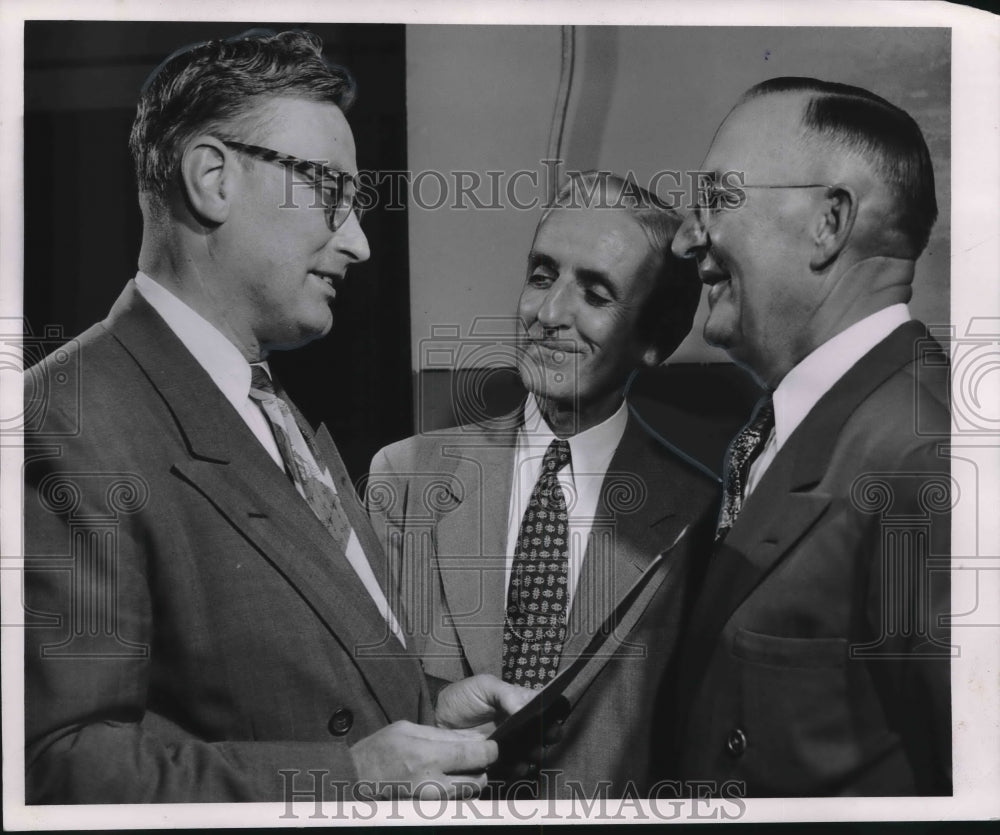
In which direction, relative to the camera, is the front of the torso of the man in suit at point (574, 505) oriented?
toward the camera

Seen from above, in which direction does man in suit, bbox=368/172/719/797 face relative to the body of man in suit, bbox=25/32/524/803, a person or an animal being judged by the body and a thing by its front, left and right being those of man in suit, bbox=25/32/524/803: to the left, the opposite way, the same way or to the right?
to the right

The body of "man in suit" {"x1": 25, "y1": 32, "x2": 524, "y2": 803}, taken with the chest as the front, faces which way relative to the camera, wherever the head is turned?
to the viewer's right

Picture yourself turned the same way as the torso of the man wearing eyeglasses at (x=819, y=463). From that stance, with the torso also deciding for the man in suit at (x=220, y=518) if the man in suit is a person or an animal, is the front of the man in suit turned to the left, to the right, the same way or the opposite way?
the opposite way

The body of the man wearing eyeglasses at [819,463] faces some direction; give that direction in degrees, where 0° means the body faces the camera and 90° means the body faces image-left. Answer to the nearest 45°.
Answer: approximately 90°

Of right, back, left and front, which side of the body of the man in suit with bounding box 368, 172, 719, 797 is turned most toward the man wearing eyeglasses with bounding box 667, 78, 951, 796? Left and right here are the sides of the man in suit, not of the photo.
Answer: left

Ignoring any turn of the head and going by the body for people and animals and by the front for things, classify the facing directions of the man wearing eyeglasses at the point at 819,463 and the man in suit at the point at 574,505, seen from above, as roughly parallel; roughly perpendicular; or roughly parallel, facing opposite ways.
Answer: roughly perpendicular

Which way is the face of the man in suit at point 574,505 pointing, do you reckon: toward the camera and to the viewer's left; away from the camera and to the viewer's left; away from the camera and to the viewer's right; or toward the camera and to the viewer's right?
toward the camera and to the viewer's left

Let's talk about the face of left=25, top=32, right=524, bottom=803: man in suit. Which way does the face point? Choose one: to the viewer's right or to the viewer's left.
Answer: to the viewer's right

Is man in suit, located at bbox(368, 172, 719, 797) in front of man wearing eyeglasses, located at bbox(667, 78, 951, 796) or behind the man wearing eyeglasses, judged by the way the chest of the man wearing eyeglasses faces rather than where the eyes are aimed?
in front

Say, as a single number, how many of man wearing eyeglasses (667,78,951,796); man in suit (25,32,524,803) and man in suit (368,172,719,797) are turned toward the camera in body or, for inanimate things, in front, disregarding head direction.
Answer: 1

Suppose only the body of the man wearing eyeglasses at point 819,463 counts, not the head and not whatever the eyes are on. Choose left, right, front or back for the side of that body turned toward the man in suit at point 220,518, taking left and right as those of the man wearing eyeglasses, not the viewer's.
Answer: front
